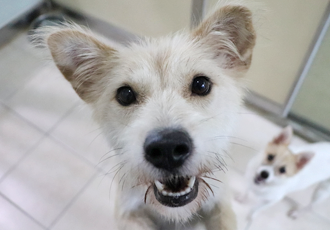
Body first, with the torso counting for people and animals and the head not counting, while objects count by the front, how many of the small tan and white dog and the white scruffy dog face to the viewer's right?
0

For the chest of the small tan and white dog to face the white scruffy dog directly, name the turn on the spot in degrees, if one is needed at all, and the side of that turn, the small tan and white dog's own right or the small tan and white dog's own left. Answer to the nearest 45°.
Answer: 0° — it already faces it

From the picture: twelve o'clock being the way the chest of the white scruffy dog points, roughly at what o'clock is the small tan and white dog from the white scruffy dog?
The small tan and white dog is roughly at 8 o'clock from the white scruffy dog.

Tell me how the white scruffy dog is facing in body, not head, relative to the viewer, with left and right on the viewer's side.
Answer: facing the viewer

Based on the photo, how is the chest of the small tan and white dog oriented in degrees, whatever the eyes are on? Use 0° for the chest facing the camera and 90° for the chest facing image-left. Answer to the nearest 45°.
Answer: approximately 45°
